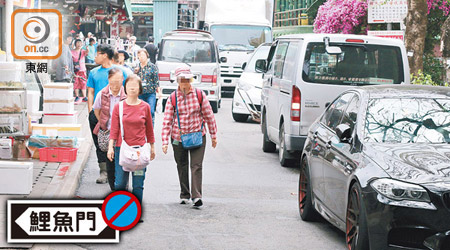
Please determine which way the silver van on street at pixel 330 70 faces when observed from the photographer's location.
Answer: facing away from the viewer and to the left of the viewer

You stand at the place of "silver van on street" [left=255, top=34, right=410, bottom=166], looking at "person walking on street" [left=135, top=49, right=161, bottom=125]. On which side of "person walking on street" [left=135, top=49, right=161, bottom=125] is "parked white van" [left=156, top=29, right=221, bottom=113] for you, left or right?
right

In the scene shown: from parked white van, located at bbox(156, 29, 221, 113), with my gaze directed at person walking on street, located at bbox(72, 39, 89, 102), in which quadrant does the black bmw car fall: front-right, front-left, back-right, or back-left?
back-left

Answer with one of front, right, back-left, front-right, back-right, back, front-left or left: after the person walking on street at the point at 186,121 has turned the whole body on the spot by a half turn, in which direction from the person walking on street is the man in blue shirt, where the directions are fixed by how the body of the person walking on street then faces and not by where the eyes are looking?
front-left
